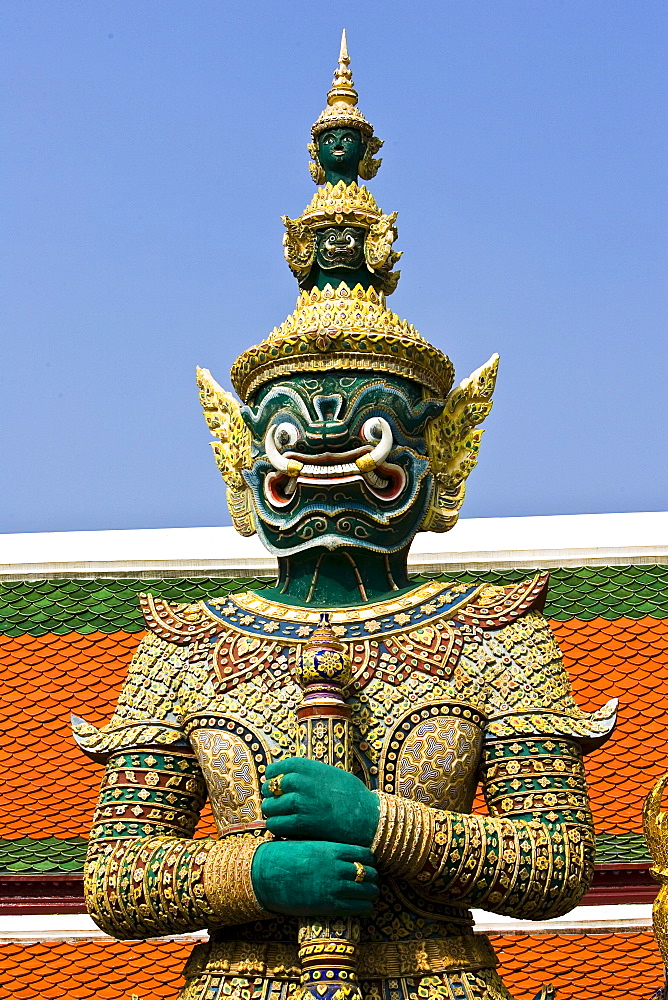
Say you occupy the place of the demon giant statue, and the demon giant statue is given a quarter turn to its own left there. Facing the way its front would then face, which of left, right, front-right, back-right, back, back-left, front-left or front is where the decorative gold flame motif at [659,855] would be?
front

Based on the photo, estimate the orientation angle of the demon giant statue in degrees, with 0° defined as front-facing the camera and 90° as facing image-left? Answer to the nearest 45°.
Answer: approximately 0°
